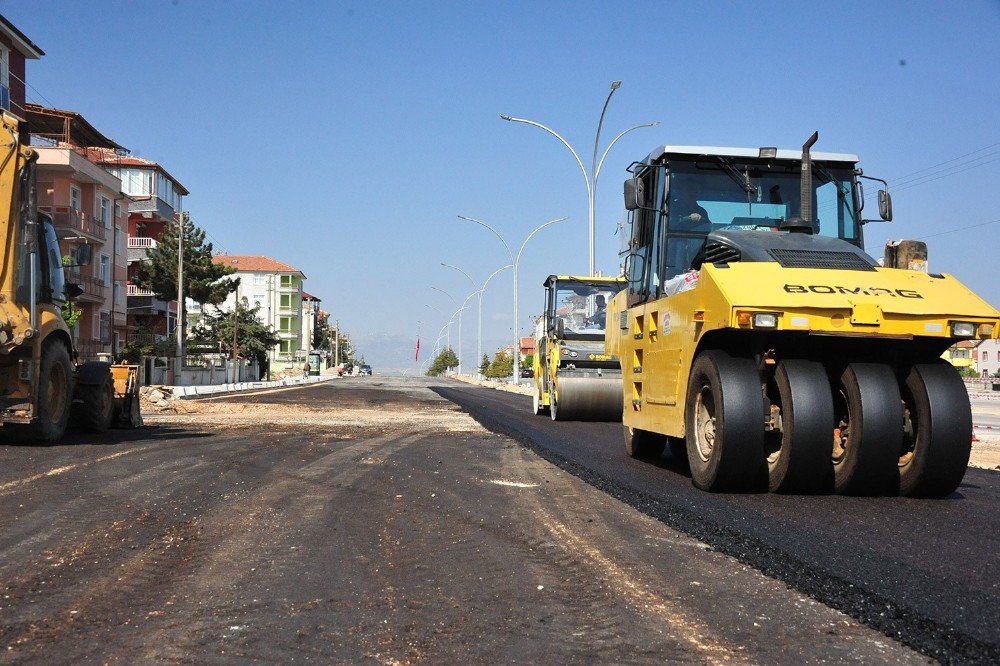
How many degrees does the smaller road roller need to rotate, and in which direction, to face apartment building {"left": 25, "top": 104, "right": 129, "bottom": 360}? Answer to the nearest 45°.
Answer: approximately 135° to its right

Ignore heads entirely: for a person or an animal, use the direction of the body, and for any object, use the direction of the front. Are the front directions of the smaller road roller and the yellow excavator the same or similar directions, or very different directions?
very different directions

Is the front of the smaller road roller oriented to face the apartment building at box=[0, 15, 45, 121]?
no

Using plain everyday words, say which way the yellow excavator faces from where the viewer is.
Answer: facing away from the viewer and to the right of the viewer

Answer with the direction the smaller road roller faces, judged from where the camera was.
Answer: facing the viewer

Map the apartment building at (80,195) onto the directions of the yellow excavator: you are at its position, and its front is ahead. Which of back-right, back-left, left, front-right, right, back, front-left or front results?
front-left

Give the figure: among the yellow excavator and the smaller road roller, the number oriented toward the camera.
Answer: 1

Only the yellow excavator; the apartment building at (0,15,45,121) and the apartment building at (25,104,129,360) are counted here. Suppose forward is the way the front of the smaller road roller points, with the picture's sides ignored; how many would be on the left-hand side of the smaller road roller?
0

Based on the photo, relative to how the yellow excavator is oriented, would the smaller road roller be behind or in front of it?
in front

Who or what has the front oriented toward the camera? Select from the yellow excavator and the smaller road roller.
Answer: the smaller road roller

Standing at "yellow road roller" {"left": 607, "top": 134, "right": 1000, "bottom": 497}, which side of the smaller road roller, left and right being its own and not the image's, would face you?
front

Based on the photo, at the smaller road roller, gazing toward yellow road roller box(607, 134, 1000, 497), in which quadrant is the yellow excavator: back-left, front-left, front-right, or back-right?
front-right

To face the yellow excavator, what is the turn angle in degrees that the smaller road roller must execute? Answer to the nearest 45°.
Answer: approximately 45° to its right

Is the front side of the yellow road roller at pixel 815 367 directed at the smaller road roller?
no
